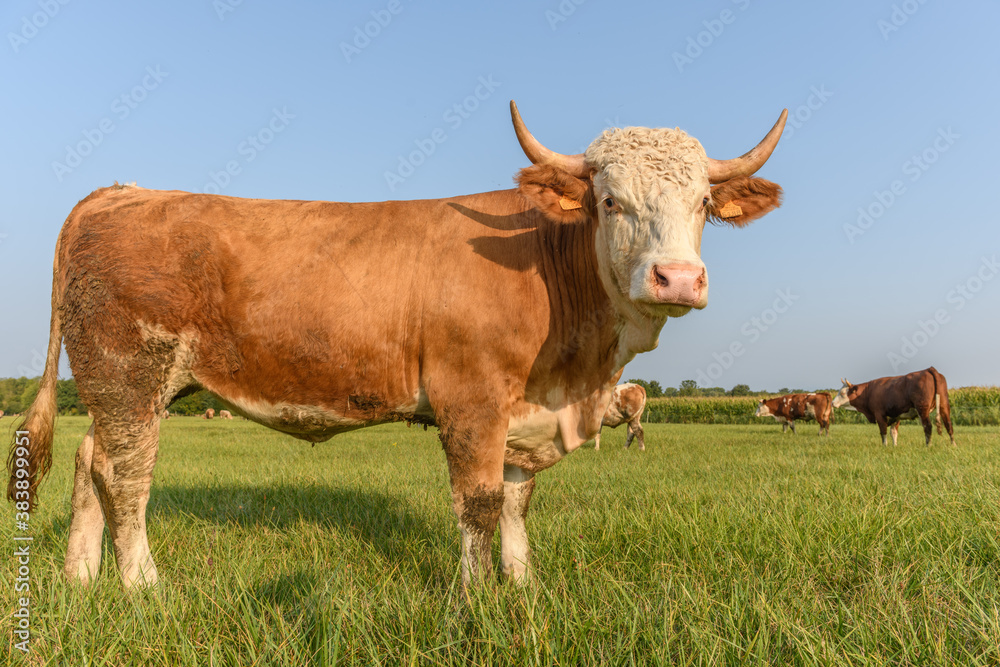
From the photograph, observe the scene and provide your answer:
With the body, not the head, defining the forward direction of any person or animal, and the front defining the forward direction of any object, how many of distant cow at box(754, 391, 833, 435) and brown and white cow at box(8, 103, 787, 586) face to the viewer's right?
1

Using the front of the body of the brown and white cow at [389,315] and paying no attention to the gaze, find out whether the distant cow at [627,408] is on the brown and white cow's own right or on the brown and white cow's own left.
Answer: on the brown and white cow's own left

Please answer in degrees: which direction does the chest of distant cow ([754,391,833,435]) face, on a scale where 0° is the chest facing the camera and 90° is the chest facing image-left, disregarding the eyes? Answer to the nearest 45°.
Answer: approximately 90°

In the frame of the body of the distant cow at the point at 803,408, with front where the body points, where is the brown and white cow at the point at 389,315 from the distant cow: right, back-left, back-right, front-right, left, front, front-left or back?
left

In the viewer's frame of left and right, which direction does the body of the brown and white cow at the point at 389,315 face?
facing to the right of the viewer

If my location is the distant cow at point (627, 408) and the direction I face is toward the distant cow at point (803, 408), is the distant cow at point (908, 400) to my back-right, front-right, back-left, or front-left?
front-right

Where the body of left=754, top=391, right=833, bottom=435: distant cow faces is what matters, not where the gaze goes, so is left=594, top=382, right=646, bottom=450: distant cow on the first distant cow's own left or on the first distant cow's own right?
on the first distant cow's own left

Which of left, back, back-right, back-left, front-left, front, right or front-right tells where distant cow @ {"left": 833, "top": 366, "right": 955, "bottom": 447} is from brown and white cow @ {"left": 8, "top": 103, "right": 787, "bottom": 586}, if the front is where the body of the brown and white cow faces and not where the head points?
front-left

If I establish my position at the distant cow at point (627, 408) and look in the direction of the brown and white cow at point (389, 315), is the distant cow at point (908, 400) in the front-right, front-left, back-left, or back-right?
back-left
